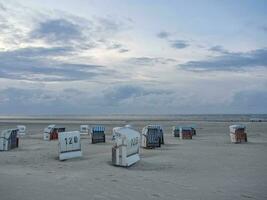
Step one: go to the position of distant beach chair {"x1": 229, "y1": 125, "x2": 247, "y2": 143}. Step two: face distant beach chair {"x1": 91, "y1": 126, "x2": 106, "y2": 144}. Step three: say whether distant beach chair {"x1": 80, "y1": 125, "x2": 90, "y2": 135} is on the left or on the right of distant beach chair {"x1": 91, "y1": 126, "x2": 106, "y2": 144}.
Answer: right

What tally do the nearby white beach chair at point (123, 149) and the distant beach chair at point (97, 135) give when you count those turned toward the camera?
1

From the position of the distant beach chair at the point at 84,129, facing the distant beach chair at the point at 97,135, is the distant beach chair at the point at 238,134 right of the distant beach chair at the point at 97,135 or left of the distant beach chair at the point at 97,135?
left

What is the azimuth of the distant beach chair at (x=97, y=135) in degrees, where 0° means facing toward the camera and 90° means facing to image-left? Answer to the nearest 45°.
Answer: approximately 0°
